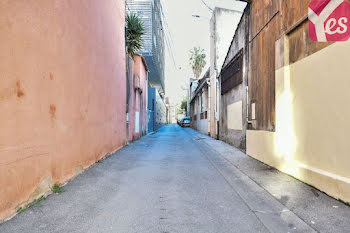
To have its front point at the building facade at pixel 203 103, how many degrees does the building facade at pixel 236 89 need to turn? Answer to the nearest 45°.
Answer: approximately 90° to its right

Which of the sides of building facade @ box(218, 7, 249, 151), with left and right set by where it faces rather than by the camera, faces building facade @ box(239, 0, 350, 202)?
left

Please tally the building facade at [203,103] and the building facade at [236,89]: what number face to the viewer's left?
2

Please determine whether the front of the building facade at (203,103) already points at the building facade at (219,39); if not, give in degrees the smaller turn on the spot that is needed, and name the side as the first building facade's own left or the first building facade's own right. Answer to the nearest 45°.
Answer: approximately 90° to the first building facade's own left

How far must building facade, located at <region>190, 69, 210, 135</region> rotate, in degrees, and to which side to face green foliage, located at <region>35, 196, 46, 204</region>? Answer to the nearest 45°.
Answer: approximately 90° to its left

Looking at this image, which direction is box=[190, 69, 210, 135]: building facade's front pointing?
to the viewer's left

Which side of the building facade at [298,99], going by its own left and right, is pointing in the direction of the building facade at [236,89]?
right

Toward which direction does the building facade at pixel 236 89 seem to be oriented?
to the viewer's left

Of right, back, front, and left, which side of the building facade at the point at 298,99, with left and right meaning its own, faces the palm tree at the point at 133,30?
right

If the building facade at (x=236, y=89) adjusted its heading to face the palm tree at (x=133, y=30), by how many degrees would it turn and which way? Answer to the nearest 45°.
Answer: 0° — it already faces it

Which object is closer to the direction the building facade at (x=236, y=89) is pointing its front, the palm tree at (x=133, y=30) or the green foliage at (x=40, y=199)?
the palm tree
